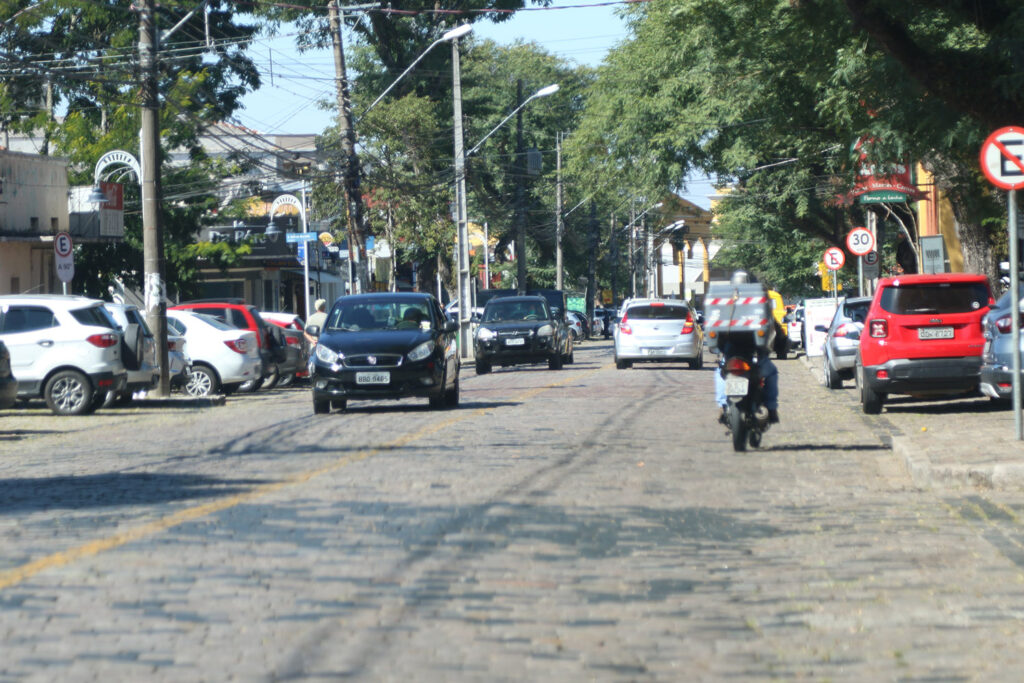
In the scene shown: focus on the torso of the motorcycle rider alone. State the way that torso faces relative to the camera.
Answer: away from the camera

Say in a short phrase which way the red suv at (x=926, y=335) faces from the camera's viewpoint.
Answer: facing away from the viewer

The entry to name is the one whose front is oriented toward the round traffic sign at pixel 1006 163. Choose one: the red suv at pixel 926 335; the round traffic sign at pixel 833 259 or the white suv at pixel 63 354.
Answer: the round traffic sign at pixel 833 259

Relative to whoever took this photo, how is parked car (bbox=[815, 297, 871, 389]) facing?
facing away from the viewer

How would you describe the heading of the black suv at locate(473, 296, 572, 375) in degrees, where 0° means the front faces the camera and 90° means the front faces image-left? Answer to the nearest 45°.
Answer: approximately 0°

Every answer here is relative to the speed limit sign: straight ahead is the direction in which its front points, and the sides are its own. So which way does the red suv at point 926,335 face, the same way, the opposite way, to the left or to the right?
the opposite way

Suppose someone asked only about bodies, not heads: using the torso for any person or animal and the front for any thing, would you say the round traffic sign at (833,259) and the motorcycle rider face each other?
yes

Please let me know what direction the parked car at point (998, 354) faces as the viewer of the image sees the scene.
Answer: facing away from the viewer and to the right of the viewer

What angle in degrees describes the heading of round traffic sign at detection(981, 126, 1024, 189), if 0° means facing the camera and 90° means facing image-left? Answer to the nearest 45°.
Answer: approximately 0°

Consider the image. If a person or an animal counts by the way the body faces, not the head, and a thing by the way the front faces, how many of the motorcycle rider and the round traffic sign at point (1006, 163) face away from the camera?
1
